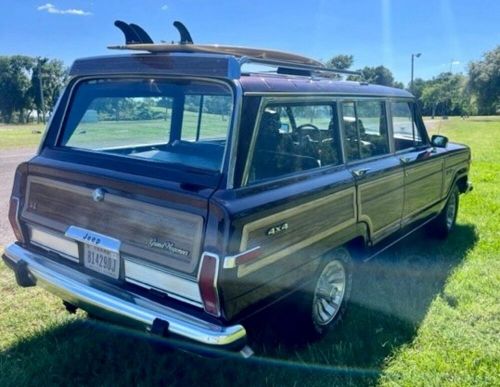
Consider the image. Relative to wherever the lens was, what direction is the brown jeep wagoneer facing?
facing away from the viewer and to the right of the viewer

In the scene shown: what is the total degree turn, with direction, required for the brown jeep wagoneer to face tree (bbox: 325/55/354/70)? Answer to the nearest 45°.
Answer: approximately 45° to its left
